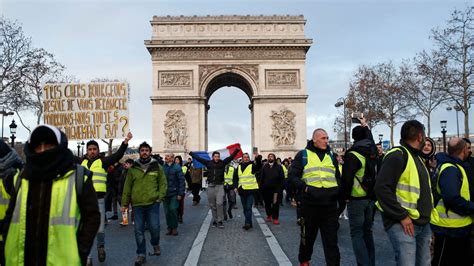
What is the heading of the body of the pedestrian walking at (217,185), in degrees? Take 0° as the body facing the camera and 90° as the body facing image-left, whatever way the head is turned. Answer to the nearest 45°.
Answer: approximately 0°

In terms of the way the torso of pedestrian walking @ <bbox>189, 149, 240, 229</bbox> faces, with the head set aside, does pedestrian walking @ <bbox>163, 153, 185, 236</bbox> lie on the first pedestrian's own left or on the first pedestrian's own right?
on the first pedestrian's own right

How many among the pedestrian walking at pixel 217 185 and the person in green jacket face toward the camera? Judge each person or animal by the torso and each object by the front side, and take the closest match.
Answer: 2
